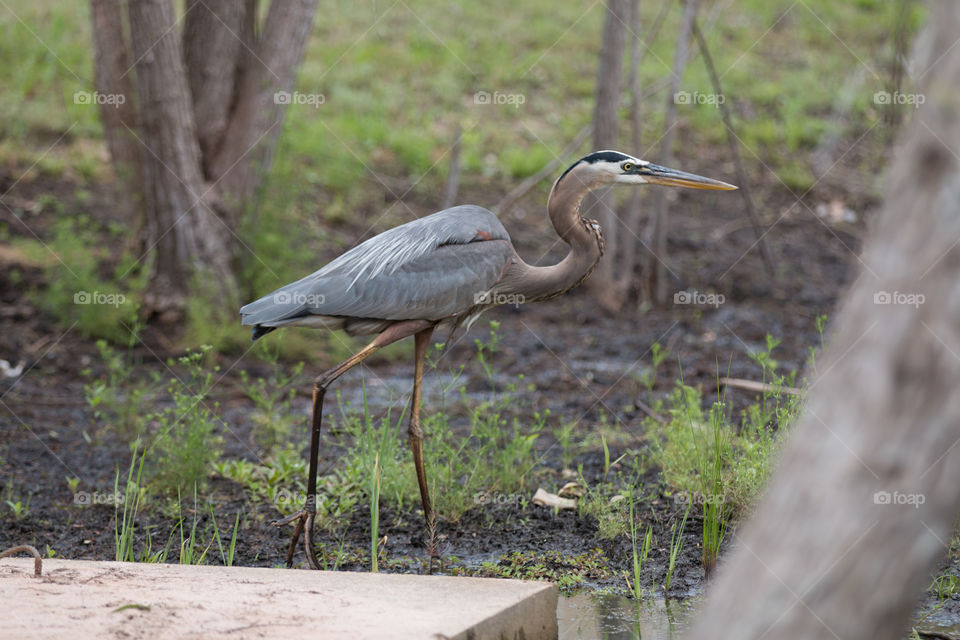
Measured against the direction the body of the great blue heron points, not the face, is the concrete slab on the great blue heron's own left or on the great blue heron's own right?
on the great blue heron's own right

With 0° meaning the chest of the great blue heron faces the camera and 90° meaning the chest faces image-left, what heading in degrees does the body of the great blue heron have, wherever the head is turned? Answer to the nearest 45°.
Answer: approximately 270°

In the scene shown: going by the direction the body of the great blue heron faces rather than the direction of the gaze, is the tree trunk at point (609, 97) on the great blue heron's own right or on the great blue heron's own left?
on the great blue heron's own left

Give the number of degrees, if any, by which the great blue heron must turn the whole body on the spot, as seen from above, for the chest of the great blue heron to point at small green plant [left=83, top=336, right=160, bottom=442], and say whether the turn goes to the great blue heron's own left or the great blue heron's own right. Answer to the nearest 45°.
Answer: approximately 135° to the great blue heron's own left

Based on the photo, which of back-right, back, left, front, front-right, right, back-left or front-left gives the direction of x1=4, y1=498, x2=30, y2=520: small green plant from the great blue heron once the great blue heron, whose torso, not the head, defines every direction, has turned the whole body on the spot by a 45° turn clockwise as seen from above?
back-right

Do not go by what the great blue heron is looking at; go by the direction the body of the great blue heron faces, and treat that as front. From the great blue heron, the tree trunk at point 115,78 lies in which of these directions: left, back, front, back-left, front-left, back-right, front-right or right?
back-left

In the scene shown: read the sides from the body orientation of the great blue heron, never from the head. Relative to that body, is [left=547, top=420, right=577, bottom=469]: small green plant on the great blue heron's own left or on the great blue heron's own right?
on the great blue heron's own left

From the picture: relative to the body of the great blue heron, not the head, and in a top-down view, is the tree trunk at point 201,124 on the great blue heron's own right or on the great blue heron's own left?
on the great blue heron's own left
